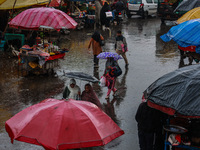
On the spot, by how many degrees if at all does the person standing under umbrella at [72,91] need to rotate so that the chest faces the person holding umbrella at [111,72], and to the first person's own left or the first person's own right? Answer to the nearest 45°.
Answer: approximately 135° to the first person's own left

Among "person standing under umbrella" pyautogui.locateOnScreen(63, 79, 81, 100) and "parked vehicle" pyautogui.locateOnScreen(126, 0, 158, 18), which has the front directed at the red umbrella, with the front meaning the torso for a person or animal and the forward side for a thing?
the person standing under umbrella

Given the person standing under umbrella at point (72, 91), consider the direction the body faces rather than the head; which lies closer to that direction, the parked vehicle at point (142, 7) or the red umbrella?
the red umbrella

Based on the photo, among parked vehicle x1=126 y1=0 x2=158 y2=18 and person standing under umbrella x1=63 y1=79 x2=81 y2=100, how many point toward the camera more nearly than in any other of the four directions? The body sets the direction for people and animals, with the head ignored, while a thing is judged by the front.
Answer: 1

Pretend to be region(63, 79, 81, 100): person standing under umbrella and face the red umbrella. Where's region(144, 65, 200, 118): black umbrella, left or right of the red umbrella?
left

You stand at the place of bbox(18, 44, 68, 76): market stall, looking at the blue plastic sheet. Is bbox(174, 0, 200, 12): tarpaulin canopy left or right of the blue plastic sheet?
left

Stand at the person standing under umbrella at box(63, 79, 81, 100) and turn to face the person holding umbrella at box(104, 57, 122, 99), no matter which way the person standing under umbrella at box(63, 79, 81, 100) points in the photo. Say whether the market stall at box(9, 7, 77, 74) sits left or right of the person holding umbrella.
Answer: left
